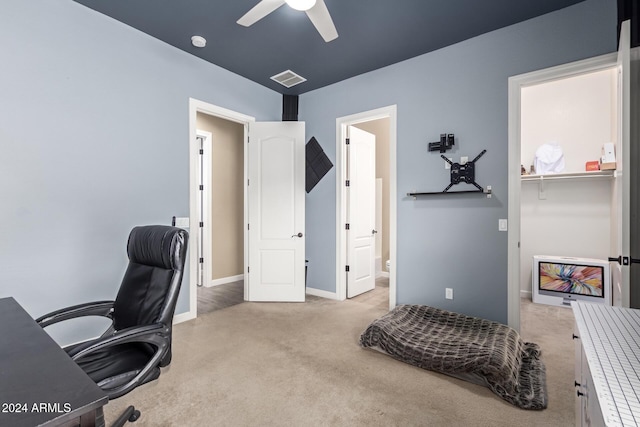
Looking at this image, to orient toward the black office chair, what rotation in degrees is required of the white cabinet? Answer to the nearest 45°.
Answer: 0° — it already faces it

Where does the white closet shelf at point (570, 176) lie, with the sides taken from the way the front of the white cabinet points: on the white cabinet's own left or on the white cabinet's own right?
on the white cabinet's own right

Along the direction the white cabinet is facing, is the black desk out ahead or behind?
ahead

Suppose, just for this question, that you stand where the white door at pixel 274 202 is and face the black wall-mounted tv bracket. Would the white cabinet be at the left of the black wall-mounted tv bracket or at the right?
right

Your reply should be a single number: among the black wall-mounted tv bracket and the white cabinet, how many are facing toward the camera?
1

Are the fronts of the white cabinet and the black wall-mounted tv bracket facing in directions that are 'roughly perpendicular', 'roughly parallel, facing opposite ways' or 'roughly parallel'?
roughly perpendicular

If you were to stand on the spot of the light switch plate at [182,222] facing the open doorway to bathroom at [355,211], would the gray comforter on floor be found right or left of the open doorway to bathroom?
right

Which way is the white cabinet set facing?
to the viewer's left

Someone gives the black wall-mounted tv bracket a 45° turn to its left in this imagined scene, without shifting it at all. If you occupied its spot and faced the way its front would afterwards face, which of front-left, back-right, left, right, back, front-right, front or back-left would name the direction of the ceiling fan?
right

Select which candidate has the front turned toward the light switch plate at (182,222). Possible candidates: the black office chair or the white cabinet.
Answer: the white cabinet

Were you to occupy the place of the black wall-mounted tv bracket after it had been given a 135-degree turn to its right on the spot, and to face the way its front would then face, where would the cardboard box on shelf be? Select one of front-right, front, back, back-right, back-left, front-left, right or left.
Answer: right

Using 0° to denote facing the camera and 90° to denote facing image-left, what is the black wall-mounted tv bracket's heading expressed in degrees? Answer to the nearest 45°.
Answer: approximately 0°

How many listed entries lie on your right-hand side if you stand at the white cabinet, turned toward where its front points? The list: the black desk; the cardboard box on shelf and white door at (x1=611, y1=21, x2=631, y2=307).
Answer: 2

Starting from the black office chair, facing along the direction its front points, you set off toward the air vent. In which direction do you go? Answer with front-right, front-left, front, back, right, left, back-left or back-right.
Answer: back

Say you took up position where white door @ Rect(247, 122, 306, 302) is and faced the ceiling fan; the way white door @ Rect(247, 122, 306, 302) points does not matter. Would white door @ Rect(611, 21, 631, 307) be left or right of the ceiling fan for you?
left
